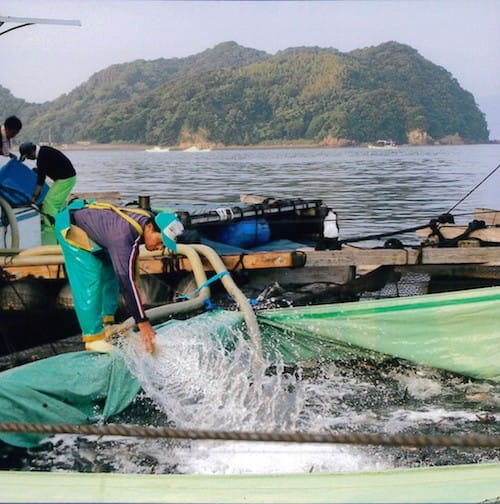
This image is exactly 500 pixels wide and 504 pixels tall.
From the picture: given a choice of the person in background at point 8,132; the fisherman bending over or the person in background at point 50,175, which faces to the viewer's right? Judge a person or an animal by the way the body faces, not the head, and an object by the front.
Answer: the fisherman bending over

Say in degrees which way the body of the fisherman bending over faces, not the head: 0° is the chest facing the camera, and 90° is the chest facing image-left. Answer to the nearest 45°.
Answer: approximately 270°

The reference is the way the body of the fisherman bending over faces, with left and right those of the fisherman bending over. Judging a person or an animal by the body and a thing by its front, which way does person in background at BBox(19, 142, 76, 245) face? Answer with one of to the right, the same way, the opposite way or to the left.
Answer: the opposite way

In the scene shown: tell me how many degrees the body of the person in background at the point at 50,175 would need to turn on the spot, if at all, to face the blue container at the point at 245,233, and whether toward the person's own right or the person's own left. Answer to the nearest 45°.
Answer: approximately 180°

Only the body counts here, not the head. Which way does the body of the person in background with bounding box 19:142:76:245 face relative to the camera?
to the viewer's left

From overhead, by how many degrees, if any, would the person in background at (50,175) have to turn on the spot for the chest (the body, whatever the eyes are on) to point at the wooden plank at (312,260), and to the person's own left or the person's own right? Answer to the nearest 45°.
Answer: approximately 135° to the person's own left

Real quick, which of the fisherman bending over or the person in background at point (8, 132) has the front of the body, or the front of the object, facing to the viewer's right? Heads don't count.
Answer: the fisherman bending over

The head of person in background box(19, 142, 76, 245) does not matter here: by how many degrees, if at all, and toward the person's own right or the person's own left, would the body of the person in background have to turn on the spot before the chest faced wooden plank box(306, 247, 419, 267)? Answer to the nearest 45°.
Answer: approximately 135° to the person's own left

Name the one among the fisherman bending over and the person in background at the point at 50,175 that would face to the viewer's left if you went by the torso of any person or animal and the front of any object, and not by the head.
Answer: the person in background
